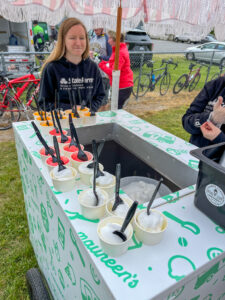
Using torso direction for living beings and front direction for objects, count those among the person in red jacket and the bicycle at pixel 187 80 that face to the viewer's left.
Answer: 1

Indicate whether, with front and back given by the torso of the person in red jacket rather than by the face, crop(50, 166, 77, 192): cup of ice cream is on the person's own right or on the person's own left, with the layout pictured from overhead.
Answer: on the person's own left

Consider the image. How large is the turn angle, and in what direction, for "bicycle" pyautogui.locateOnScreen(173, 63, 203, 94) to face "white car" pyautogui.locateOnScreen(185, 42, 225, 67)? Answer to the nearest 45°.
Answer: approximately 45° to its left

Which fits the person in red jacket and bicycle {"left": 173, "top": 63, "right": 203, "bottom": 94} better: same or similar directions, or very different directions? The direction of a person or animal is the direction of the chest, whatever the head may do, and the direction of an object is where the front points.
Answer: very different directions

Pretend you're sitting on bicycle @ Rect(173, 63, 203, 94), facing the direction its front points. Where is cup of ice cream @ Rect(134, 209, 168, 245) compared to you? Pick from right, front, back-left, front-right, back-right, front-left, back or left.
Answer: back-right
